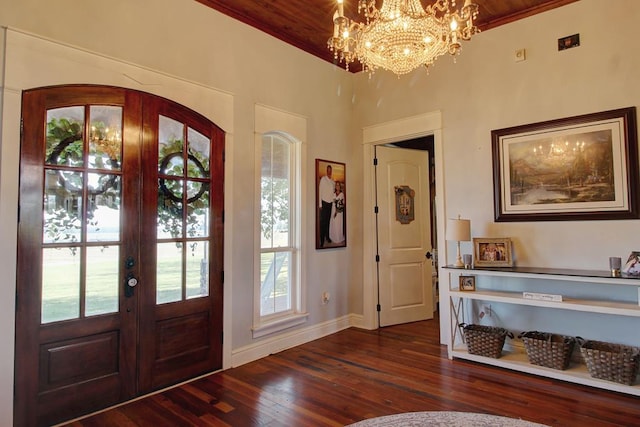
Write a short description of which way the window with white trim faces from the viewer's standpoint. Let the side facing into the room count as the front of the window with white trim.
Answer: facing the viewer and to the right of the viewer

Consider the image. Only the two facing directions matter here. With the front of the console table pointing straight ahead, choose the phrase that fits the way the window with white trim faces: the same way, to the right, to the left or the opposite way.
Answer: to the left

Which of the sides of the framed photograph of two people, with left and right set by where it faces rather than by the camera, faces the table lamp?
front

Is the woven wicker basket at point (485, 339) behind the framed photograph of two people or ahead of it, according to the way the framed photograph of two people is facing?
ahead

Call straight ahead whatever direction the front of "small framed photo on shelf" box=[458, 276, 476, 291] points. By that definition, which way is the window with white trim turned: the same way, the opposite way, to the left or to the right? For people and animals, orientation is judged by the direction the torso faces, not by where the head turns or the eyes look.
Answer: to the left

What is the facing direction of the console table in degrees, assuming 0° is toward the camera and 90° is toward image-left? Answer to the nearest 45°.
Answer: approximately 0°

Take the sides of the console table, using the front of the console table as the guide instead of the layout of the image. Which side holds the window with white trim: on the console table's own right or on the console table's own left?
on the console table's own right

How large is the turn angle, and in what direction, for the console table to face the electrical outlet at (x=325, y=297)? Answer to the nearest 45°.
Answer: approximately 90° to its right

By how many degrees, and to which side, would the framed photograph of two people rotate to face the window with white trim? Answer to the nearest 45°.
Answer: approximately 90° to its right

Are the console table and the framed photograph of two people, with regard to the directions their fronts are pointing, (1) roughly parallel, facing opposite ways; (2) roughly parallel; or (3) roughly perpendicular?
roughly perpendicular

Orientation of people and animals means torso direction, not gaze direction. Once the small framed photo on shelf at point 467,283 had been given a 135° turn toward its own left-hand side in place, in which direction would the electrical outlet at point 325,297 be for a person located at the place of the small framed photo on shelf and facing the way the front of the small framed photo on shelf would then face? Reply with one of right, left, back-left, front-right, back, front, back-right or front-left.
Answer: back-left

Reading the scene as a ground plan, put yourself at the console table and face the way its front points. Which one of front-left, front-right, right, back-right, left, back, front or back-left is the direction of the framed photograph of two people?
right
